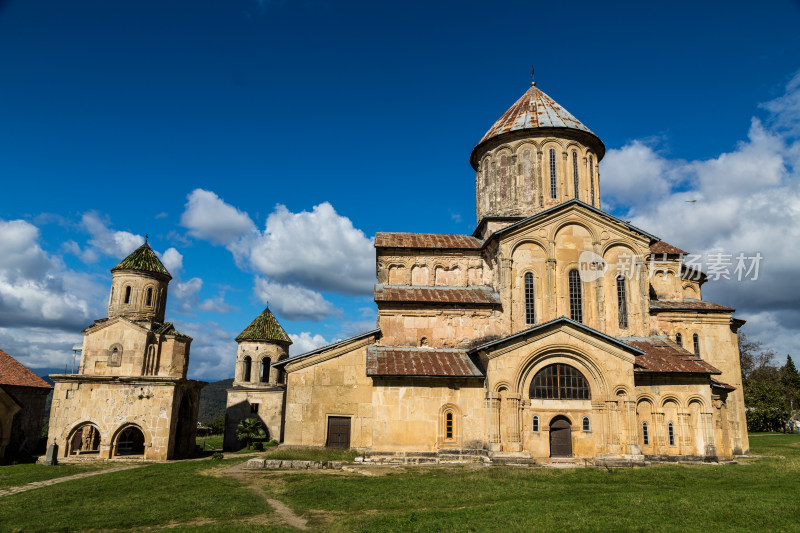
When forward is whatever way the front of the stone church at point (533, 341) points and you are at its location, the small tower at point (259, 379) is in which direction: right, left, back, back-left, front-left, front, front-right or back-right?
back-right

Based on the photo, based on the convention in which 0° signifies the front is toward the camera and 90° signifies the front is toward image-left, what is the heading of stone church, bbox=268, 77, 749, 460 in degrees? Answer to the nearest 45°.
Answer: approximately 0°

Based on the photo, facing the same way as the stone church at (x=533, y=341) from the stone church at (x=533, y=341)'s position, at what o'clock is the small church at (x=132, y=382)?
The small church is roughly at 3 o'clock from the stone church.

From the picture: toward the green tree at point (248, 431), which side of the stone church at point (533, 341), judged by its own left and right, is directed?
right
